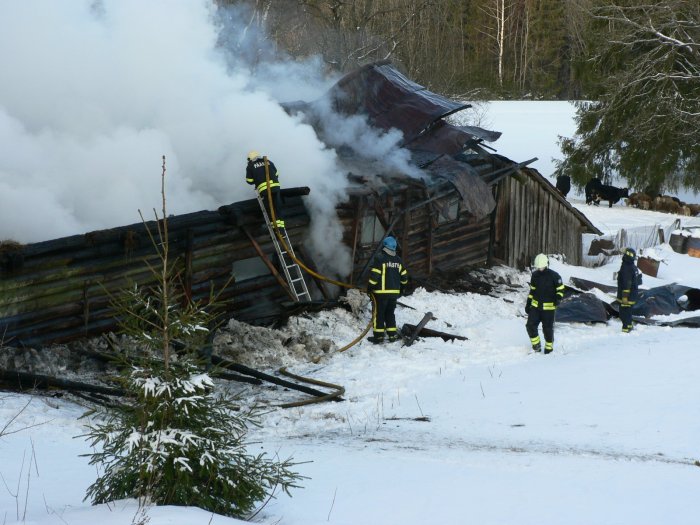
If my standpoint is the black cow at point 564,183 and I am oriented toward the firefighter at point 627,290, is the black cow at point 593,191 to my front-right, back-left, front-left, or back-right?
front-left

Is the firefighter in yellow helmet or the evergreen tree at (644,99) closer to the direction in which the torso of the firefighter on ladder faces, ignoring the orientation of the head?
the evergreen tree

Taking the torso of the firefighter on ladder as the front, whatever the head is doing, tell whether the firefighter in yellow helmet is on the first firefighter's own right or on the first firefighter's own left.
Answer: on the first firefighter's own right

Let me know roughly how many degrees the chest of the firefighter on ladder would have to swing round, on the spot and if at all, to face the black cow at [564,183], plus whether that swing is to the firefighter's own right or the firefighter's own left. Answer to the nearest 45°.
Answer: approximately 45° to the firefighter's own right

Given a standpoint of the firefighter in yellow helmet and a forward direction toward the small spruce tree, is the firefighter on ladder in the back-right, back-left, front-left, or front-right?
front-right

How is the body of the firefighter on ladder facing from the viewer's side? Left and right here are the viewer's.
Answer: facing away from the viewer

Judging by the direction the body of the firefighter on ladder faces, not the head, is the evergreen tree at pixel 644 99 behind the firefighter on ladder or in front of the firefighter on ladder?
in front

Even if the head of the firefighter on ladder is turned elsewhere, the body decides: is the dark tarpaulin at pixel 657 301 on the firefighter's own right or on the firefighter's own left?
on the firefighter's own right

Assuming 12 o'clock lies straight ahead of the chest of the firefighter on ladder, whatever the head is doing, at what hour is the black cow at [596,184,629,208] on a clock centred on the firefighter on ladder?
The black cow is roughly at 1 o'clock from the firefighter on ladder.

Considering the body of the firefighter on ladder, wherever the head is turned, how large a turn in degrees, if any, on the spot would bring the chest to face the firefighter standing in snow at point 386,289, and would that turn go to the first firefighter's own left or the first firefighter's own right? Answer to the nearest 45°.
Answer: approximately 90° to the first firefighter's own right

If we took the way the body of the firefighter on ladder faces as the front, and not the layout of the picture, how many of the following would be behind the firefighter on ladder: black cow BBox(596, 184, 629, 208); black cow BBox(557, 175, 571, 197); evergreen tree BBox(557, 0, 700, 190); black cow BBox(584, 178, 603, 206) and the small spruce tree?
1

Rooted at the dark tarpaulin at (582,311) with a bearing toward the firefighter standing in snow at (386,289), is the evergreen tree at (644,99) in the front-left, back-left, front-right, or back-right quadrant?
back-right

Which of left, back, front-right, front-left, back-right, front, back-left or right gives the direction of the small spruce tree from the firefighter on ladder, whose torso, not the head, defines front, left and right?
back
